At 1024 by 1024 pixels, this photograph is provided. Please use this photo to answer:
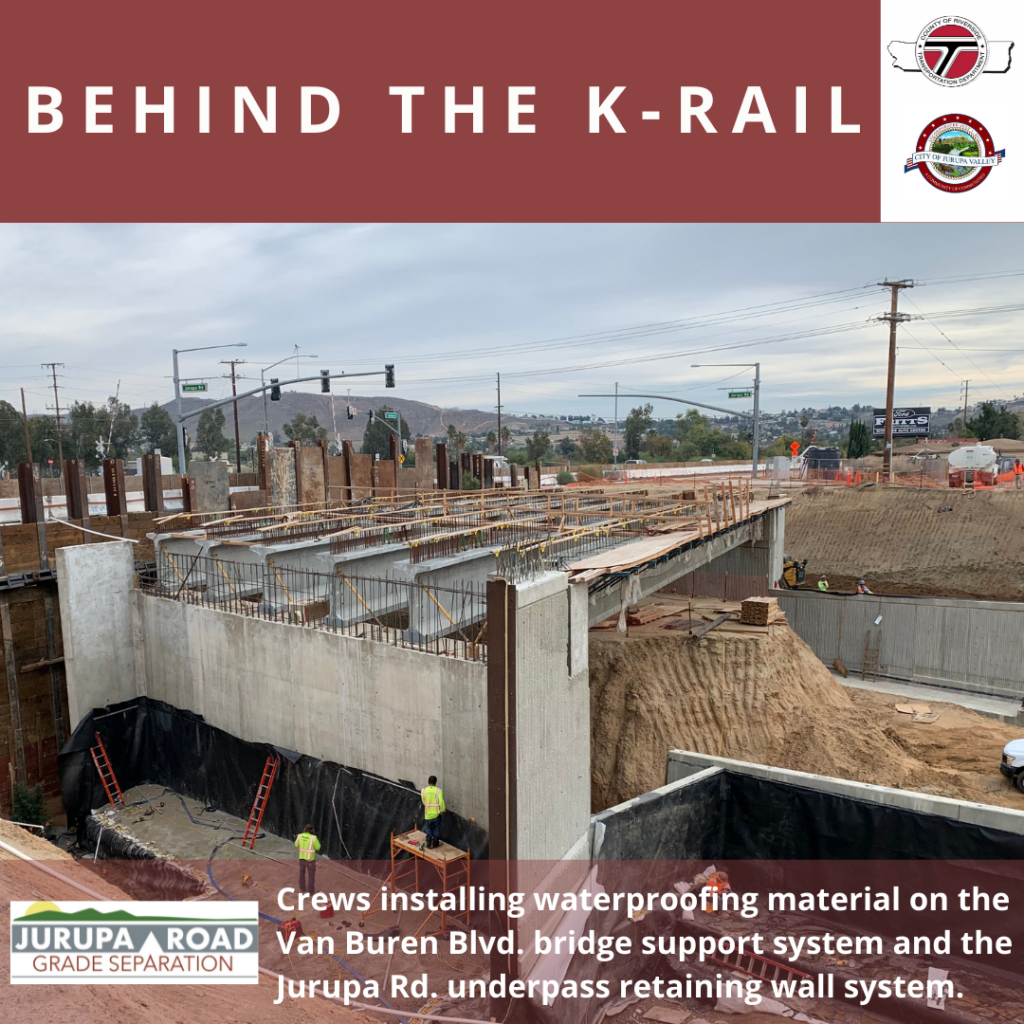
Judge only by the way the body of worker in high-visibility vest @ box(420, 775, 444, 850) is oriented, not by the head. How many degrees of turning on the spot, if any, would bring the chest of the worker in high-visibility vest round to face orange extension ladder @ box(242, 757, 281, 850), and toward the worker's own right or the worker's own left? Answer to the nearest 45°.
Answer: approximately 45° to the worker's own left

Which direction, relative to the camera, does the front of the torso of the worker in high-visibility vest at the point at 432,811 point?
away from the camera

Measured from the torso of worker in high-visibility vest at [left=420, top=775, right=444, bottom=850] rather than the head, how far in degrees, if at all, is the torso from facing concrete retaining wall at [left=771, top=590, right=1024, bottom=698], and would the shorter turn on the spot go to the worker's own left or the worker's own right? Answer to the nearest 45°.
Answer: approximately 45° to the worker's own right

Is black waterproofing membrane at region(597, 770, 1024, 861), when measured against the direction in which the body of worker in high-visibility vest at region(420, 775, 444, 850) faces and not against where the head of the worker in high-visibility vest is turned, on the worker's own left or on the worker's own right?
on the worker's own right

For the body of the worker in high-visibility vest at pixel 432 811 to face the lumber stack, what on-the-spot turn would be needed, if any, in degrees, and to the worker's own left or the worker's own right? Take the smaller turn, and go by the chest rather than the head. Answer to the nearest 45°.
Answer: approximately 45° to the worker's own right

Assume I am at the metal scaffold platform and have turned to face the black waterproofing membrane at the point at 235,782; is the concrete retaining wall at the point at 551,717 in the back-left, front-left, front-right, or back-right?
back-right

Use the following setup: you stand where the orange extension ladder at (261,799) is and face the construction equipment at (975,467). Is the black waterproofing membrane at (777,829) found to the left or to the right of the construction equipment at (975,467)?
right
